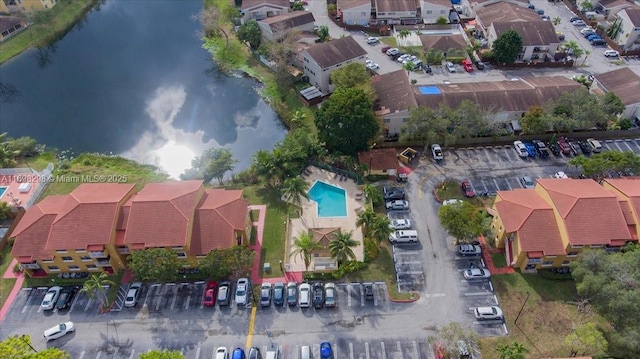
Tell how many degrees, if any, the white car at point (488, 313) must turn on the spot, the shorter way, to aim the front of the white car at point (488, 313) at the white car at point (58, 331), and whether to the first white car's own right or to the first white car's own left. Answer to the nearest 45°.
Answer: approximately 135° to the first white car's own right

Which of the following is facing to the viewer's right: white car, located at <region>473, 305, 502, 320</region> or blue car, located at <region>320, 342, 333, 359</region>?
the white car

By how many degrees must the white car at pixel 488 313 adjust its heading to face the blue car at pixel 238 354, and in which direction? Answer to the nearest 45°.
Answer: approximately 135° to its right

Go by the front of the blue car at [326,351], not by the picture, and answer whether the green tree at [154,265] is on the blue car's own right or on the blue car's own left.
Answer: on the blue car's own right

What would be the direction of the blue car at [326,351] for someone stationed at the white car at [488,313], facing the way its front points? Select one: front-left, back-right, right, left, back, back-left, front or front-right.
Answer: back-right

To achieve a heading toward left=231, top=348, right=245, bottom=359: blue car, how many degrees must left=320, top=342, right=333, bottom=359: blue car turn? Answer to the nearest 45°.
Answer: approximately 90° to its right

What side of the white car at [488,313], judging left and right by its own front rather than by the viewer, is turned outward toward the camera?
right

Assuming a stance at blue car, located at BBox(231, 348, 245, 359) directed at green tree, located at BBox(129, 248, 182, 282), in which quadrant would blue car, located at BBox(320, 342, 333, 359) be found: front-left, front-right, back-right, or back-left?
back-right

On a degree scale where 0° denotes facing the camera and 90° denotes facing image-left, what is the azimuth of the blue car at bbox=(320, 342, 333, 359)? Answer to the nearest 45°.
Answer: approximately 0°

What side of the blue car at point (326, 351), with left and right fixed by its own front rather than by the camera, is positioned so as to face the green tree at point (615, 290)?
left

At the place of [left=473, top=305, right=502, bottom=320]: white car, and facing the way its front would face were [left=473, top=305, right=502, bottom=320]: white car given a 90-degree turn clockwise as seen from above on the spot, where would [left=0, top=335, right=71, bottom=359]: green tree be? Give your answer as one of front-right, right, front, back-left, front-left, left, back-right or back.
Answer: front-right

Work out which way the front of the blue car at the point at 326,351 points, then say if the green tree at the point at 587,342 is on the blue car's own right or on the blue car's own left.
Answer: on the blue car's own left
